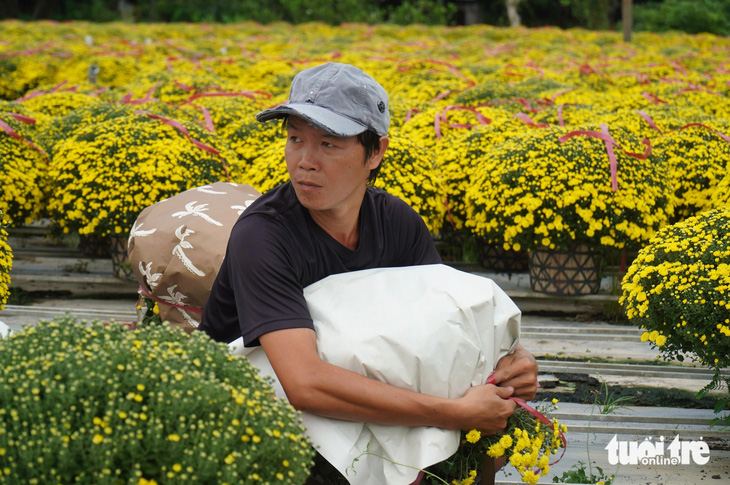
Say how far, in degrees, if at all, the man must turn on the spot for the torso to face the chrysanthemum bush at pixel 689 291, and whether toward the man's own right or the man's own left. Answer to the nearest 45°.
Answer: approximately 90° to the man's own left

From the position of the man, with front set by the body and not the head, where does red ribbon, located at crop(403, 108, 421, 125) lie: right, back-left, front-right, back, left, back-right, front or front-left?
back-left

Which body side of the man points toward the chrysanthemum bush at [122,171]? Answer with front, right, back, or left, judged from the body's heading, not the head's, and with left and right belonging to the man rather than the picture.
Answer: back

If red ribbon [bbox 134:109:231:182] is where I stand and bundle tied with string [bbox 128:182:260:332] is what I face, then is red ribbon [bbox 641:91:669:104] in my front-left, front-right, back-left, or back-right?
back-left

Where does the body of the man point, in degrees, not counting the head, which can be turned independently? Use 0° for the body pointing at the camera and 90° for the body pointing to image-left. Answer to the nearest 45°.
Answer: approximately 315°

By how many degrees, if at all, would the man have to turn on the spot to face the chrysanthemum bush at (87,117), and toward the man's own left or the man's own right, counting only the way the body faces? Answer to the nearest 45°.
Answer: approximately 180°
